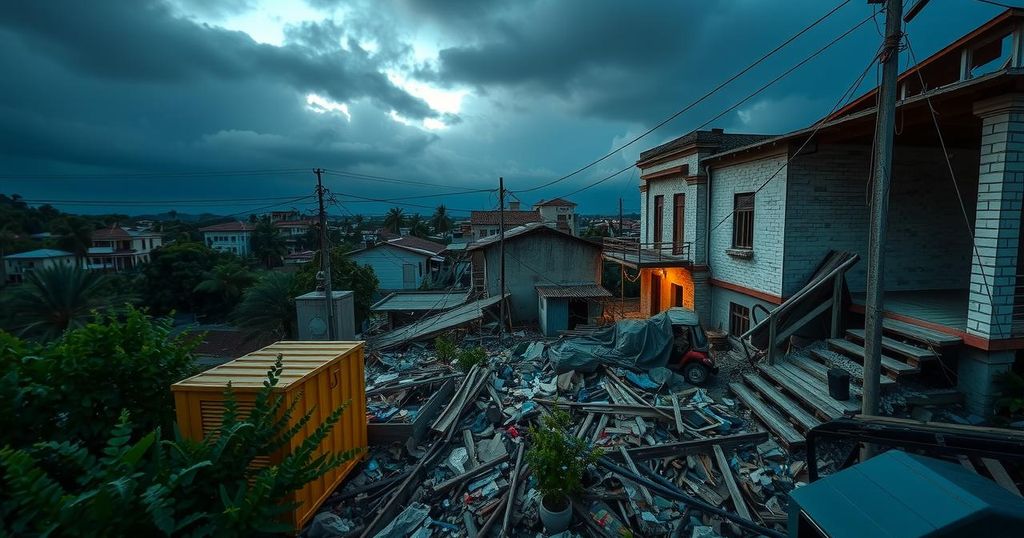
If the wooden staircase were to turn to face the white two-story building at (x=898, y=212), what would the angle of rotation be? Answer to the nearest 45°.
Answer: approximately 135° to its right

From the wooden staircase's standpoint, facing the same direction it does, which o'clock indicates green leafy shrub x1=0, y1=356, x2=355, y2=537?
The green leafy shrub is roughly at 11 o'clock from the wooden staircase.

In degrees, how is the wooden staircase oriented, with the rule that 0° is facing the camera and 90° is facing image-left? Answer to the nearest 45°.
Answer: approximately 45°

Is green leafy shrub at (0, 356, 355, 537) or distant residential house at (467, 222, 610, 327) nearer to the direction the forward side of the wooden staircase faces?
the green leafy shrub

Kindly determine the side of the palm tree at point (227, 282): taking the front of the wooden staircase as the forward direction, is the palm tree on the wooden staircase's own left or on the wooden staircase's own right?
on the wooden staircase's own right

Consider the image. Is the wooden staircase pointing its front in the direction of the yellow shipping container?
yes

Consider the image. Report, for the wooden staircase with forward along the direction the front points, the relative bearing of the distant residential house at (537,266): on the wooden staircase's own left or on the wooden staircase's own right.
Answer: on the wooden staircase's own right
